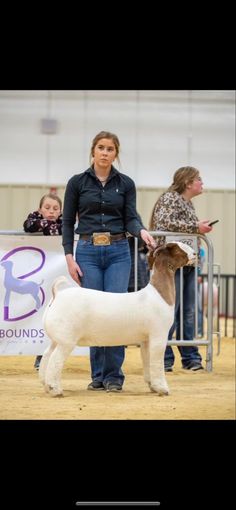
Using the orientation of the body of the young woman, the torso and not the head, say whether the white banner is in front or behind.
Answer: behind

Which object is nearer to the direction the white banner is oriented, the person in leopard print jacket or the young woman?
the young woman

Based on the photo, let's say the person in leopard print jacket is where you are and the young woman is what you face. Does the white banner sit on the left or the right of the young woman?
right

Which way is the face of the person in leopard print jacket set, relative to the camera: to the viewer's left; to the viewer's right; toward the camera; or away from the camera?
to the viewer's right

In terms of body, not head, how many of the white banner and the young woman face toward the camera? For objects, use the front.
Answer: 2

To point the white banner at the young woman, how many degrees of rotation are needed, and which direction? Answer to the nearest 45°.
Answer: approximately 45° to its left

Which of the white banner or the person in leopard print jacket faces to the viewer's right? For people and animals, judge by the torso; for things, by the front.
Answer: the person in leopard print jacket

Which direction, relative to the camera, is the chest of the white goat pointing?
to the viewer's right

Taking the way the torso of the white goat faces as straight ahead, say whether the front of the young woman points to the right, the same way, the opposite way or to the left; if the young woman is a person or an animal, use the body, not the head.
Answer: to the right
